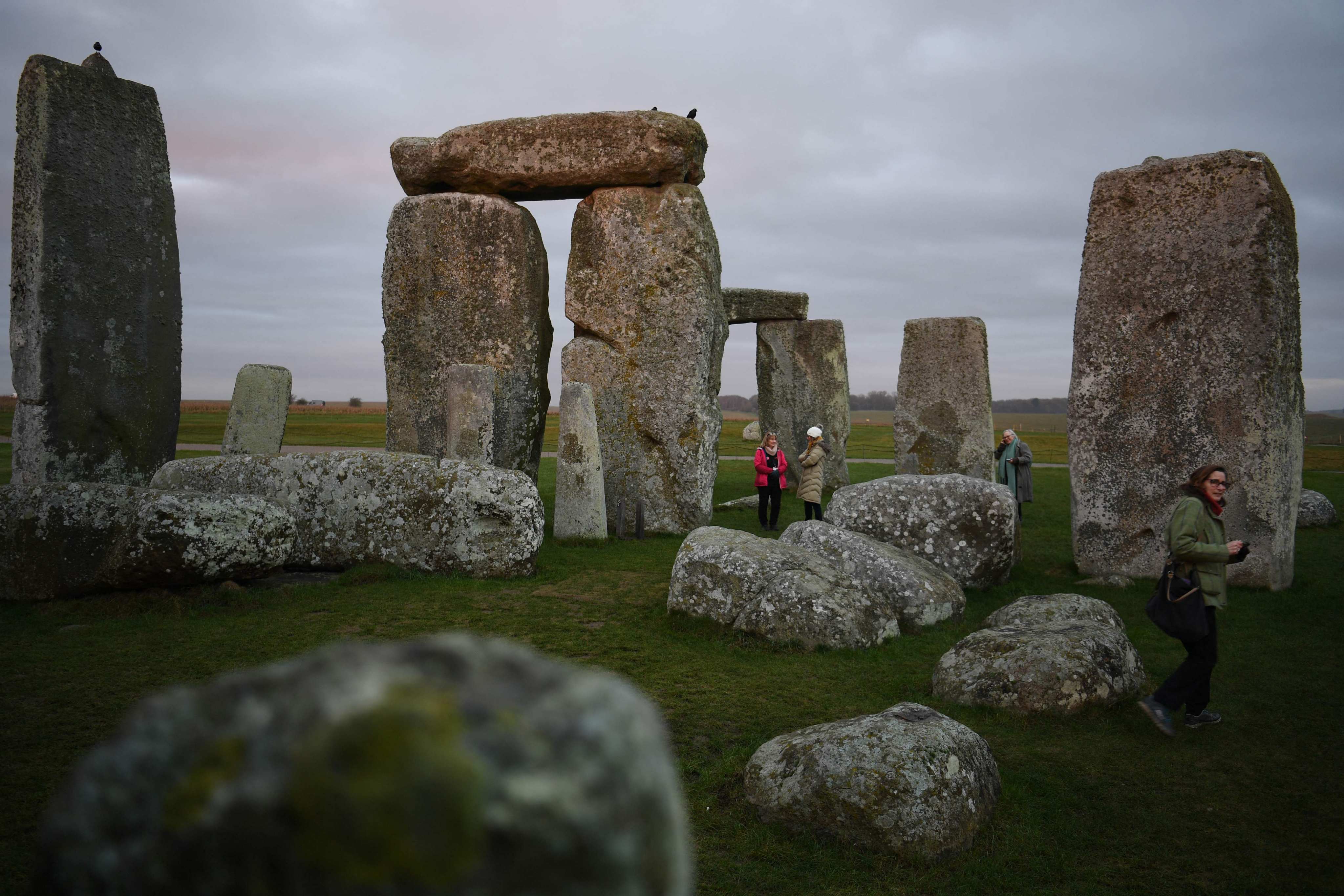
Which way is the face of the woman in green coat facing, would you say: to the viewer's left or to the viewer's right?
to the viewer's right

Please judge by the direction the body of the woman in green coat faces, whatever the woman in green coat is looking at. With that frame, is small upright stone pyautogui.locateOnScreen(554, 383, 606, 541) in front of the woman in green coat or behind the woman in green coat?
behind

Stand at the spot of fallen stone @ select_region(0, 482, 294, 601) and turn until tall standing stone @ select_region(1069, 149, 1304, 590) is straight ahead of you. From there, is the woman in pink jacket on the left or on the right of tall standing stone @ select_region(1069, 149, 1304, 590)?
left

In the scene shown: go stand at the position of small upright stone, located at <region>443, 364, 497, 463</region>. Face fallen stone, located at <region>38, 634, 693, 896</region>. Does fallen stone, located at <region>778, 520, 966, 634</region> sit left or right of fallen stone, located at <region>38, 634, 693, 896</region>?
left

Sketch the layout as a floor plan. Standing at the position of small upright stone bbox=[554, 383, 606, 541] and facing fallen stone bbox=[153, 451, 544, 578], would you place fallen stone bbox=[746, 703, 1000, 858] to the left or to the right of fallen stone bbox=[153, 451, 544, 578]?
left

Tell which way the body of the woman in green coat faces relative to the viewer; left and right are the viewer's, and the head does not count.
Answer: facing to the right of the viewer

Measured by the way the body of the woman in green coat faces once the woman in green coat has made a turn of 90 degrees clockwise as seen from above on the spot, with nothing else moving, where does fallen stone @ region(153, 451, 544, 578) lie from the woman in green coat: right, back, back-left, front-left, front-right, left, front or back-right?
right

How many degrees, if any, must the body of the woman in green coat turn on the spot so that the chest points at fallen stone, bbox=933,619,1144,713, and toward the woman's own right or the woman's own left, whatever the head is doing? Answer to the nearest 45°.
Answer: approximately 135° to the woman's own right

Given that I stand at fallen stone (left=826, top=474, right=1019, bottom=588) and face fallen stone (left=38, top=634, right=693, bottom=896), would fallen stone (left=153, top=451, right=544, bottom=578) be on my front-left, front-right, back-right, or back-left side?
front-right
